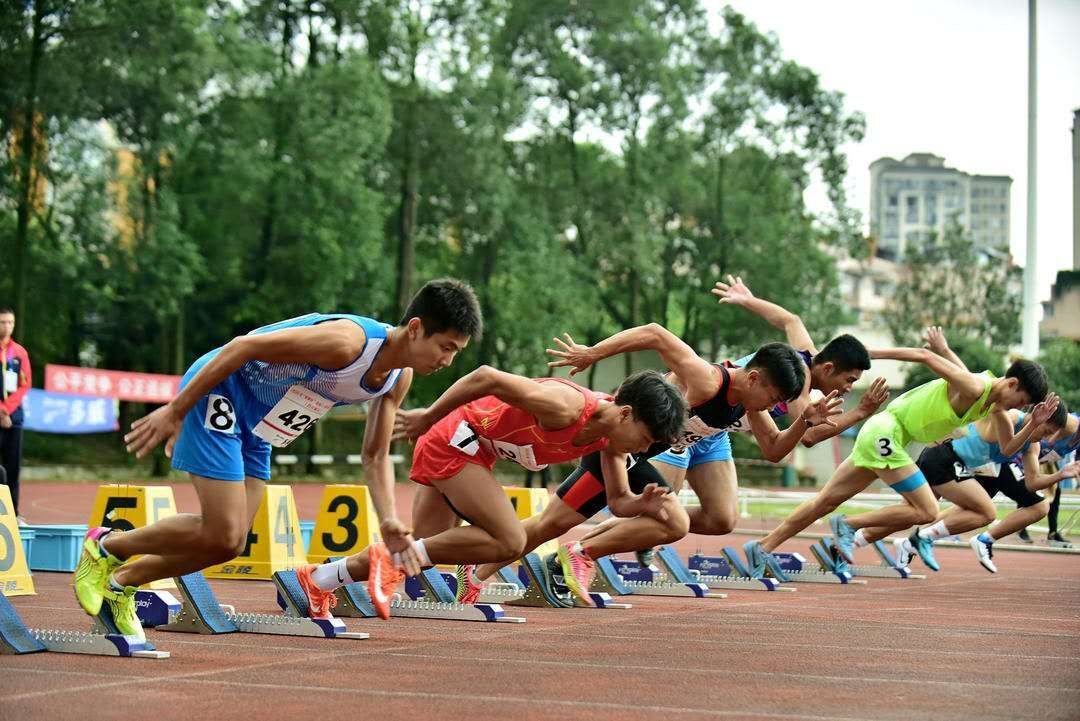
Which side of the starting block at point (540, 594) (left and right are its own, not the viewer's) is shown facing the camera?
right

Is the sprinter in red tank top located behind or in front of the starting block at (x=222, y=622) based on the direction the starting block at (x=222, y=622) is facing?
in front

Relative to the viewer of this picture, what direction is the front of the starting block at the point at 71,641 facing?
facing to the right of the viewer

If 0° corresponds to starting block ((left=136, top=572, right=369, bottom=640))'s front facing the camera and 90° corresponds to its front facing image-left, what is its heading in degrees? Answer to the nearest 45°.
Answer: approximately 270°

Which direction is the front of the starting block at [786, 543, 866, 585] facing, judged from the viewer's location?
facing to the right of the viewer

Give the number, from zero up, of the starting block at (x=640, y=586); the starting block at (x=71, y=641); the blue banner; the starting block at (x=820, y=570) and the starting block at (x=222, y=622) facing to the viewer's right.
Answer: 4

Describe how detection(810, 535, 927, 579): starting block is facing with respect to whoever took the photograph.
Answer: facing to the right of the viewer

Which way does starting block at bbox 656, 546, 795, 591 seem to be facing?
to the viewer's right

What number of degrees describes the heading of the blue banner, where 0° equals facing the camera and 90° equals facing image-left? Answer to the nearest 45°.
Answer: approximately 0°

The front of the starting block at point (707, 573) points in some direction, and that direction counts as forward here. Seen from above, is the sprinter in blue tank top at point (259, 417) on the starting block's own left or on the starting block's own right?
on the starting block's own right

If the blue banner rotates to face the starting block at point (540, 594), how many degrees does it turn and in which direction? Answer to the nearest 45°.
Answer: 0° — it already faces it

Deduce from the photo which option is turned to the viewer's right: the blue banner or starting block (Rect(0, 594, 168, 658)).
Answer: the starting block

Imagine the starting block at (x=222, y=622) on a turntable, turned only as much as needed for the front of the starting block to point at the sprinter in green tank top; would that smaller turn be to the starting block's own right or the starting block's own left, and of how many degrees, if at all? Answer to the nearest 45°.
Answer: approximately 45° to the starting block's own left
